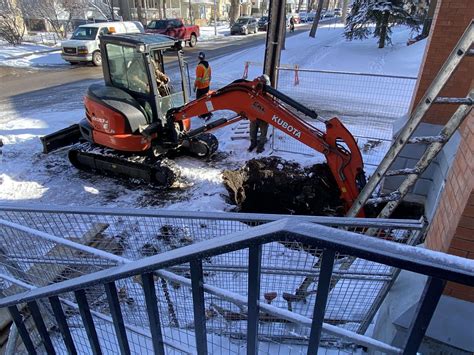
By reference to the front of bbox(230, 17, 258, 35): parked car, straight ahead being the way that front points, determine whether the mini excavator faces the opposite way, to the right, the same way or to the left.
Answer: to the left

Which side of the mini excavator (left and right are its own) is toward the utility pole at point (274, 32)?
left

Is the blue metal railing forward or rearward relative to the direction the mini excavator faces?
forward

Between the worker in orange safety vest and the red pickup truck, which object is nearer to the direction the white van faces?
the worker in orange safety vest

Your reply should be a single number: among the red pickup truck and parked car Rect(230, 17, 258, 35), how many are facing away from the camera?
0

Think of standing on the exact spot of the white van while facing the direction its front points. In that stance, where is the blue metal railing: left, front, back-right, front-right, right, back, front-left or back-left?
front-left

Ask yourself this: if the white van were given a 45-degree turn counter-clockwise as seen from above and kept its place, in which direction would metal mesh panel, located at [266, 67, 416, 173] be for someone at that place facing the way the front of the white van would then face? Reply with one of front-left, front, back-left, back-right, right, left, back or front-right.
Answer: front-left
